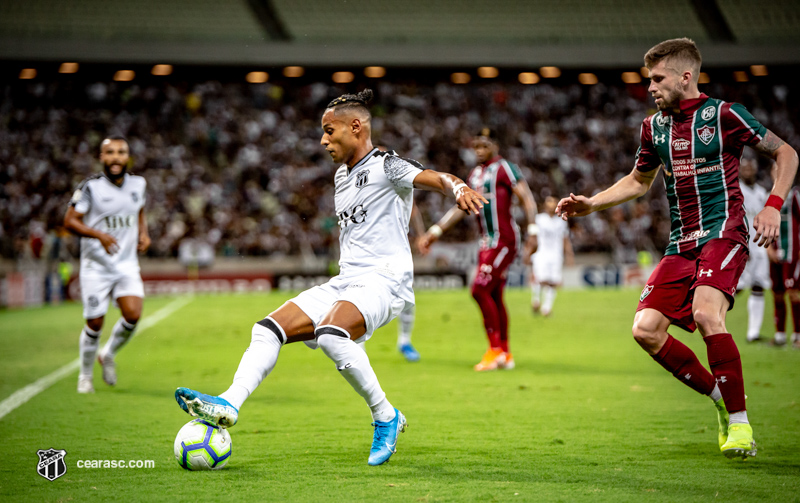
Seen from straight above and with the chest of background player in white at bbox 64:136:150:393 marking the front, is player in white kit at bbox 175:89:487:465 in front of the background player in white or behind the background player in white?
in front

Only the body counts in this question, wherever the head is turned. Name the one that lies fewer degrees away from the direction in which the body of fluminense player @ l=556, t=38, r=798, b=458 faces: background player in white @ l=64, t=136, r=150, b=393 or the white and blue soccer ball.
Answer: the white and blue soccer ball

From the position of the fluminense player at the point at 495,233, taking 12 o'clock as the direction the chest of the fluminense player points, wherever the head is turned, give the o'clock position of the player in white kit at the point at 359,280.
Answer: The player in white kit is roughly at 11 o'clock from the fluminense player.

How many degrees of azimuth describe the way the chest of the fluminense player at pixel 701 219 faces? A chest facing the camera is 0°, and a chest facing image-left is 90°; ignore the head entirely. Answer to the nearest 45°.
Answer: approximately 45°

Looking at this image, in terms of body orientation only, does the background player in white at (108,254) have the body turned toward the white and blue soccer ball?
yes

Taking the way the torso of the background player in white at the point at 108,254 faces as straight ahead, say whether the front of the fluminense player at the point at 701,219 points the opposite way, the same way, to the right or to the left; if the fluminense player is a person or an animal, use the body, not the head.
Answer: to the right

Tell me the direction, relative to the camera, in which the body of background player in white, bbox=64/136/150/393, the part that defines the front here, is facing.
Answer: toward the camera

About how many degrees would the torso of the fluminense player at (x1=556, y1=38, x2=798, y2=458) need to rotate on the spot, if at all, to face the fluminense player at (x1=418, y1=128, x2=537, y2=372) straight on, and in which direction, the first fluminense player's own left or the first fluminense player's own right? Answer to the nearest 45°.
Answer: approximately 90° to the first fluminense player's own right
